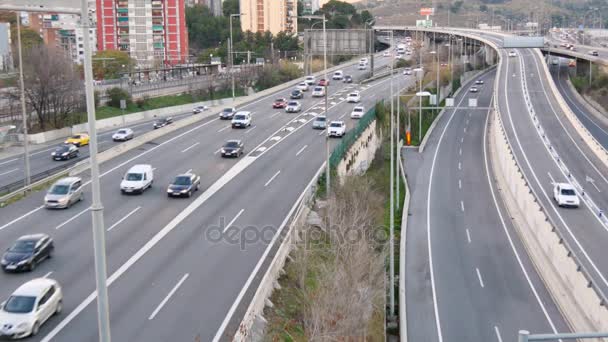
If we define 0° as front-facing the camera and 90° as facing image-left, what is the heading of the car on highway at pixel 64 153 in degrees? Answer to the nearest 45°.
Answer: approximately 45°

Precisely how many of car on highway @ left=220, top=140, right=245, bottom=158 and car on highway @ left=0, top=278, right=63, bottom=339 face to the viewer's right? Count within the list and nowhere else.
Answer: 0

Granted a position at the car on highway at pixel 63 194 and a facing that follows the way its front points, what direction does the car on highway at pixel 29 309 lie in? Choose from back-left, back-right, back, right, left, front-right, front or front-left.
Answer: front-left

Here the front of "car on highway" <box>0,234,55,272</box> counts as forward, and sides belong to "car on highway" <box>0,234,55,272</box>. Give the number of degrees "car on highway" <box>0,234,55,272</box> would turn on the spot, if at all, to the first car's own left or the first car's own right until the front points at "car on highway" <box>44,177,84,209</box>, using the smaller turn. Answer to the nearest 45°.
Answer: approximately 135° to the first car's own right

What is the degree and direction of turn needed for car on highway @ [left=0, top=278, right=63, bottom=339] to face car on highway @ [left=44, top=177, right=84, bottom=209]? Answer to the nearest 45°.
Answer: approximately 135° to its right
